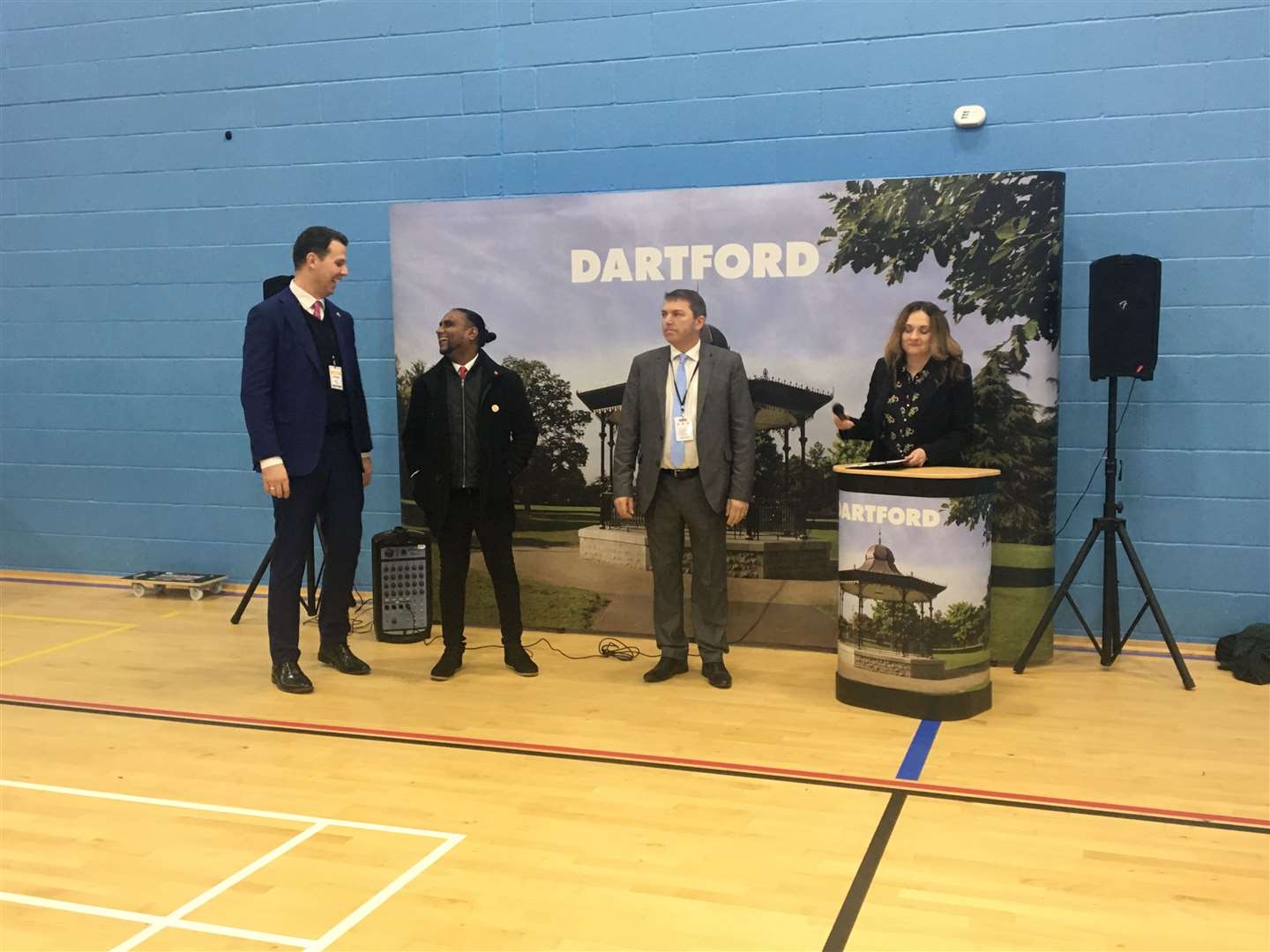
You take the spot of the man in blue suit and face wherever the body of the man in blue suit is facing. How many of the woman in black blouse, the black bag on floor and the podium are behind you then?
0

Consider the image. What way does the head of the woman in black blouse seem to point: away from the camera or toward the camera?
toward the camera

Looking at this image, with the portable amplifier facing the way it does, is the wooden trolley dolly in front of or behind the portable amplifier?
behind

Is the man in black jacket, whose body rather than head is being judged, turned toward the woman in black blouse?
no

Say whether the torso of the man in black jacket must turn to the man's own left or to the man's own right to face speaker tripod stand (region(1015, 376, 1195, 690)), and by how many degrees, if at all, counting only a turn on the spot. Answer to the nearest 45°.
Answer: approximately 90° to the man's own left

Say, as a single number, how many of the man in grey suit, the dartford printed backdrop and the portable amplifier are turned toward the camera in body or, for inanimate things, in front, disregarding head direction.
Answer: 3

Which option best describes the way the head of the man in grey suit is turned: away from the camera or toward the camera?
toward the camera

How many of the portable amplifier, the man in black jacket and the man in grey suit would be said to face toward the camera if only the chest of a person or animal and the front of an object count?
3

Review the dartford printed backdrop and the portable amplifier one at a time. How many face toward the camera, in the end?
2

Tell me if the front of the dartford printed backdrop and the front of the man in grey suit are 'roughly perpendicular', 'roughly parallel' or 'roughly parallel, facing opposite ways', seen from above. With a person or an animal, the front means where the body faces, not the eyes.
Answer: roughly parallel

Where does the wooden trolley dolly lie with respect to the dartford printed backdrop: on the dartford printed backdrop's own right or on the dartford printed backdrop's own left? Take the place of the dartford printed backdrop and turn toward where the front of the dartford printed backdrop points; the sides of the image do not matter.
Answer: on the dartford printed backdrop's own right

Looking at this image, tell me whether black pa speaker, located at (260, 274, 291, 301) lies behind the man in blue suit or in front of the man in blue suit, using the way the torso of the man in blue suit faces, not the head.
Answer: behind

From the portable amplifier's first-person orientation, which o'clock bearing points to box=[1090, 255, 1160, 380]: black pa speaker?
The black pa speaker is roughly at 10 o'clock from the portable amplifier.

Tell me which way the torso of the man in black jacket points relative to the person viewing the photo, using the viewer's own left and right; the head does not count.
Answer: facing the viewer

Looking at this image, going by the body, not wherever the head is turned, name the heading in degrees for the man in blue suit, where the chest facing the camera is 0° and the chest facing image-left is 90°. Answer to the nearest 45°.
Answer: approximately 315°

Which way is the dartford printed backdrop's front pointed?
toward the camera

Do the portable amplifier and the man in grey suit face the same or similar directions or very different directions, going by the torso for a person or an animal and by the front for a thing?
same or similar directions
